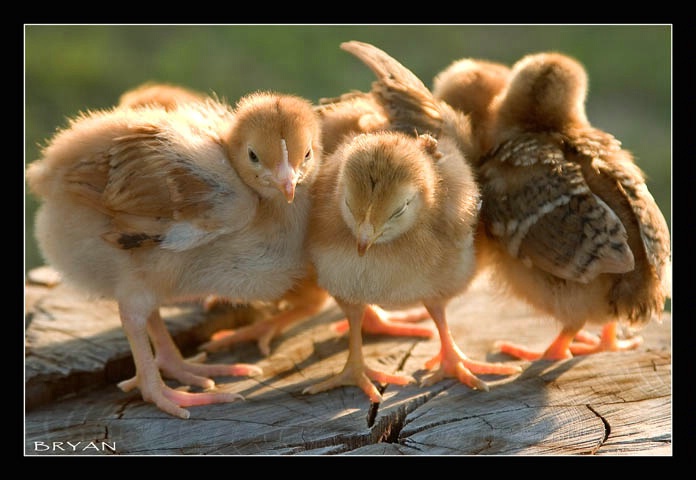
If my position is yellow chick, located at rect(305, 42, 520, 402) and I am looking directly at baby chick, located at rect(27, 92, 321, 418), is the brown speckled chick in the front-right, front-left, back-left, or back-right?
back-right

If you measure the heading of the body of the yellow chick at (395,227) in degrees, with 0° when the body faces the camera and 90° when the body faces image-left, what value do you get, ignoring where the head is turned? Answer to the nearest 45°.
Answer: approximately 0°

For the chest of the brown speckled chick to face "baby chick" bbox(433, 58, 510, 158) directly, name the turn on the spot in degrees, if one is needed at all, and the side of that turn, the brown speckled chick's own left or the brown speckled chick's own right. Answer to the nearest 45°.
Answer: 0° — it already faces it

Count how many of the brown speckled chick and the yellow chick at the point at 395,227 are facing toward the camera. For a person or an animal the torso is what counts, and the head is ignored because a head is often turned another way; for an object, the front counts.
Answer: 1

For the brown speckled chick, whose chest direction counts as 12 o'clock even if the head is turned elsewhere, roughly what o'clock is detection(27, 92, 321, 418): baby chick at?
The baby chick is roughly at 10 o'clock from the brown speckled chick.

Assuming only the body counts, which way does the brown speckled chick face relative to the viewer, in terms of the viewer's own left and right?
facing away from the viewer and to the left of the viewer

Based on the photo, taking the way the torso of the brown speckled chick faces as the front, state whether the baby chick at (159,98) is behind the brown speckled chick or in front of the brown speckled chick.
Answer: in front
